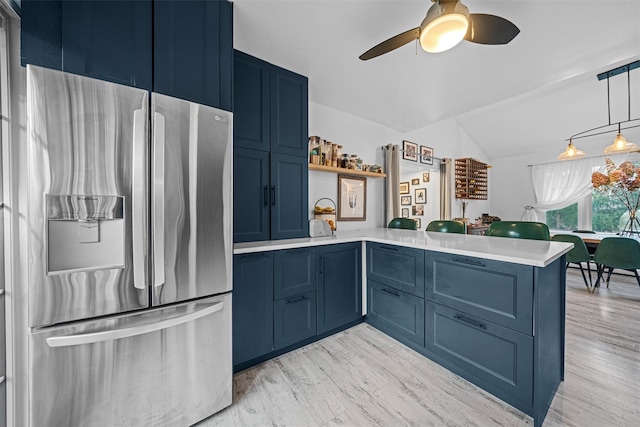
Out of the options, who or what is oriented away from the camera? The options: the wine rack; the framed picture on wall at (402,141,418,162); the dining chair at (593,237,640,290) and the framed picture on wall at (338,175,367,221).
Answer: the dining chair

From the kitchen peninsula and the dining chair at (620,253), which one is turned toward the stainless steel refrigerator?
the kitchen peninsula

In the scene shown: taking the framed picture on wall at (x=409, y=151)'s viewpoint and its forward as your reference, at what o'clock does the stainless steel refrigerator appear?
The stainless steel refrigerator is roughly at 2 o'clock from the framed picture on wall.

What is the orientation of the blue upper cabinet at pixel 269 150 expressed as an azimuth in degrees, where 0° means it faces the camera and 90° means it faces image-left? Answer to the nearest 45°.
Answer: approximately 315°

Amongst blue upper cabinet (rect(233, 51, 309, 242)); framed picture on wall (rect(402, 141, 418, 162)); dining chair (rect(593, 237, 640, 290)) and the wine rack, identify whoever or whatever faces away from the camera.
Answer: the dining chair

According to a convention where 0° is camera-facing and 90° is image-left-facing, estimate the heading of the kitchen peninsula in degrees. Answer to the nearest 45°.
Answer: approximately 45°

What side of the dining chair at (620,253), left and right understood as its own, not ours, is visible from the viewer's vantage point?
back

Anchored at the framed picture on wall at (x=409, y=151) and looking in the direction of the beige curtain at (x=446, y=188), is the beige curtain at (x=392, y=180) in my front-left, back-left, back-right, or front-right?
back-right

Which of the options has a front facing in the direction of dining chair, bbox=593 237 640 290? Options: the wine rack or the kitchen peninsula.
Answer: the wine rack

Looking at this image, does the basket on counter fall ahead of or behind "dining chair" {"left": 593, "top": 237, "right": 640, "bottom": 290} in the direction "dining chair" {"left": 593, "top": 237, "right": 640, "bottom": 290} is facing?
behind
